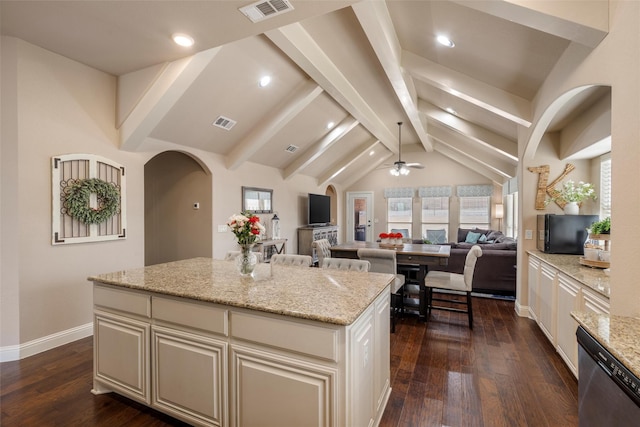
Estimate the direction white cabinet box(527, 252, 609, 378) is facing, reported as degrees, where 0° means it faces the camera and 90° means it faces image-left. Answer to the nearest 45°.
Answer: approximately 45°

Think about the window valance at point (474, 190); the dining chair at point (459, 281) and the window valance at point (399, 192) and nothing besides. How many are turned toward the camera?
2

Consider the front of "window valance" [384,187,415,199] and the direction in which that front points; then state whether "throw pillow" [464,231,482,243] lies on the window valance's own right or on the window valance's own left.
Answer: on the window valance's own left

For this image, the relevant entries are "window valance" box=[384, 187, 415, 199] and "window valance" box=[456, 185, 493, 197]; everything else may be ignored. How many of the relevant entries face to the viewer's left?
0

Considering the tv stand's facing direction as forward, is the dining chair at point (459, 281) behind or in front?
in front

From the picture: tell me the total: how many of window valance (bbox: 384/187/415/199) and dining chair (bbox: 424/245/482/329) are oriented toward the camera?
1

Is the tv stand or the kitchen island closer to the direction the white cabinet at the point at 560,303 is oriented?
the kitchen island

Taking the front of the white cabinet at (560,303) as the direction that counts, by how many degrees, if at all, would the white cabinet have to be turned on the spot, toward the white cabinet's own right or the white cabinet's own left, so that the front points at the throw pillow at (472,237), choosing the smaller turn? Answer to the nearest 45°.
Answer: approximately 135° to the white cabinet's own right

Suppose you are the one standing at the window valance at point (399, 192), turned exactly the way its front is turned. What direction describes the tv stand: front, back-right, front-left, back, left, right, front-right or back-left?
front-right

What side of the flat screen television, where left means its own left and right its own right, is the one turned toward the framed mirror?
right

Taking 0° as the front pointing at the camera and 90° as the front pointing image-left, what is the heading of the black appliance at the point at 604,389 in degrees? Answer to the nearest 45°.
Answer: approximately 45°

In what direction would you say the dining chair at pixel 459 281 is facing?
to the viewer's left

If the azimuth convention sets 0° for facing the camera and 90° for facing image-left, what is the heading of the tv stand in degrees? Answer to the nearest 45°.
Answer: approximately 315°
